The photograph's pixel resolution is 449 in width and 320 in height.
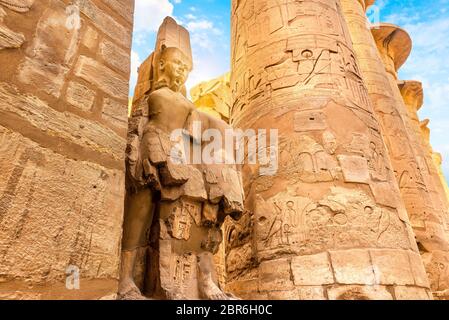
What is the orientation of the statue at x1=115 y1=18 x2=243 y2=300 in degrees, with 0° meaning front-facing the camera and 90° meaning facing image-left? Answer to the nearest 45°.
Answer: approximately 315°

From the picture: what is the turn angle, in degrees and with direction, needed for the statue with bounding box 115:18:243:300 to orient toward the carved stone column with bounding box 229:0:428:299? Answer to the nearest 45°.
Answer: approximately 90° to its left

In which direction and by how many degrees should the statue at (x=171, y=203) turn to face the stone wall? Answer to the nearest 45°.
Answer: approximately 90° to its right
